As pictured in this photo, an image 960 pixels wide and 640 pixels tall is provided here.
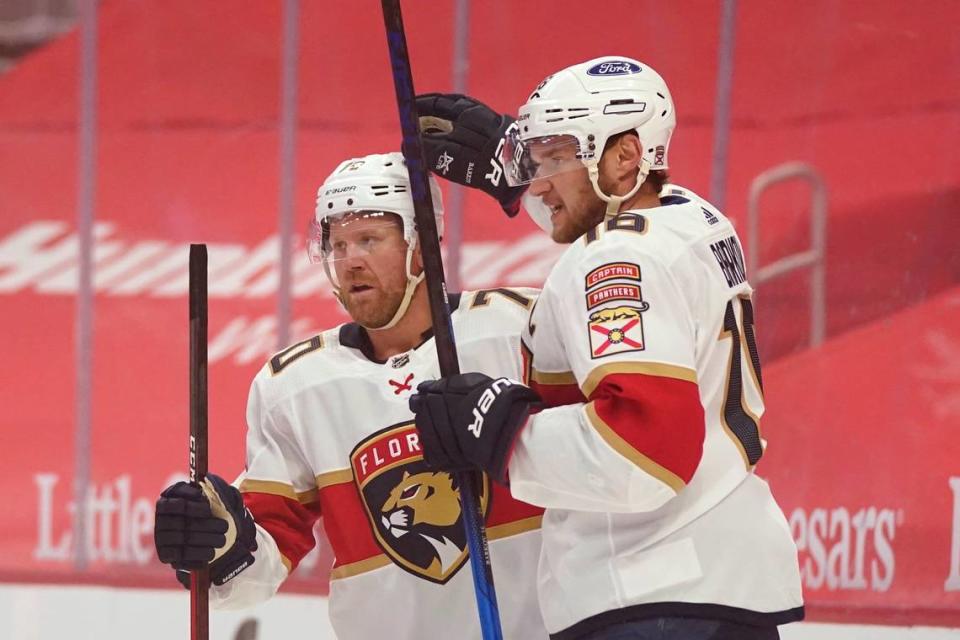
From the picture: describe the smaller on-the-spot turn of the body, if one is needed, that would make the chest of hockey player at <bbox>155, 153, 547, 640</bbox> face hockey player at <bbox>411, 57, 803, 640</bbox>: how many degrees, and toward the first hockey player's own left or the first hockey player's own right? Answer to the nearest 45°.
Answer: approximately 45° to the first hockey player's own left

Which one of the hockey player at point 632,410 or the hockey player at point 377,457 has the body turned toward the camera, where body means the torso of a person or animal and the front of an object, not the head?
the hockey player at point 377,457

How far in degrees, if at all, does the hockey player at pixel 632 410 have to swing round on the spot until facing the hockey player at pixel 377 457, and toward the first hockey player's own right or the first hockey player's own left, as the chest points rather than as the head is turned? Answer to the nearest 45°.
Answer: approximately 45° to the first hockey player's own right

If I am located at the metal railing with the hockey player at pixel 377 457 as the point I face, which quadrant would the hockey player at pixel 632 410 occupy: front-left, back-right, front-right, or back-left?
front-left

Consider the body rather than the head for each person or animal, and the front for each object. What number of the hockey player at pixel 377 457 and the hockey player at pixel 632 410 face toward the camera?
1

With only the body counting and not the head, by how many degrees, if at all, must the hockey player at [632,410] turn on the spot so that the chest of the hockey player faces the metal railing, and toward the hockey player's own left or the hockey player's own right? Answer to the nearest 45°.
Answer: approximately 90° to the hockey player's own right

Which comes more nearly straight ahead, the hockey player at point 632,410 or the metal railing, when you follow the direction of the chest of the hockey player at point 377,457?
the hockey player

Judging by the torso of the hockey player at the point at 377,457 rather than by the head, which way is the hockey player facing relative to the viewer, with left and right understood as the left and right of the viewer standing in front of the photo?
facing the viewer

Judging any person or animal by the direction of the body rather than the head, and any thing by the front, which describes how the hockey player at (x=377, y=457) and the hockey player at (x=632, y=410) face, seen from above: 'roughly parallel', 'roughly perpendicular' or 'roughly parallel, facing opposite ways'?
roughly perpendicular

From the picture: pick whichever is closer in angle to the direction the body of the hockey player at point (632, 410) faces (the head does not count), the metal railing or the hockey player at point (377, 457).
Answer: the hockey player

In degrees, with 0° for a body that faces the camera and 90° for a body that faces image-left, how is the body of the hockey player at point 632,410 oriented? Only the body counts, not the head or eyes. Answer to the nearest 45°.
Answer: approximately 90°
